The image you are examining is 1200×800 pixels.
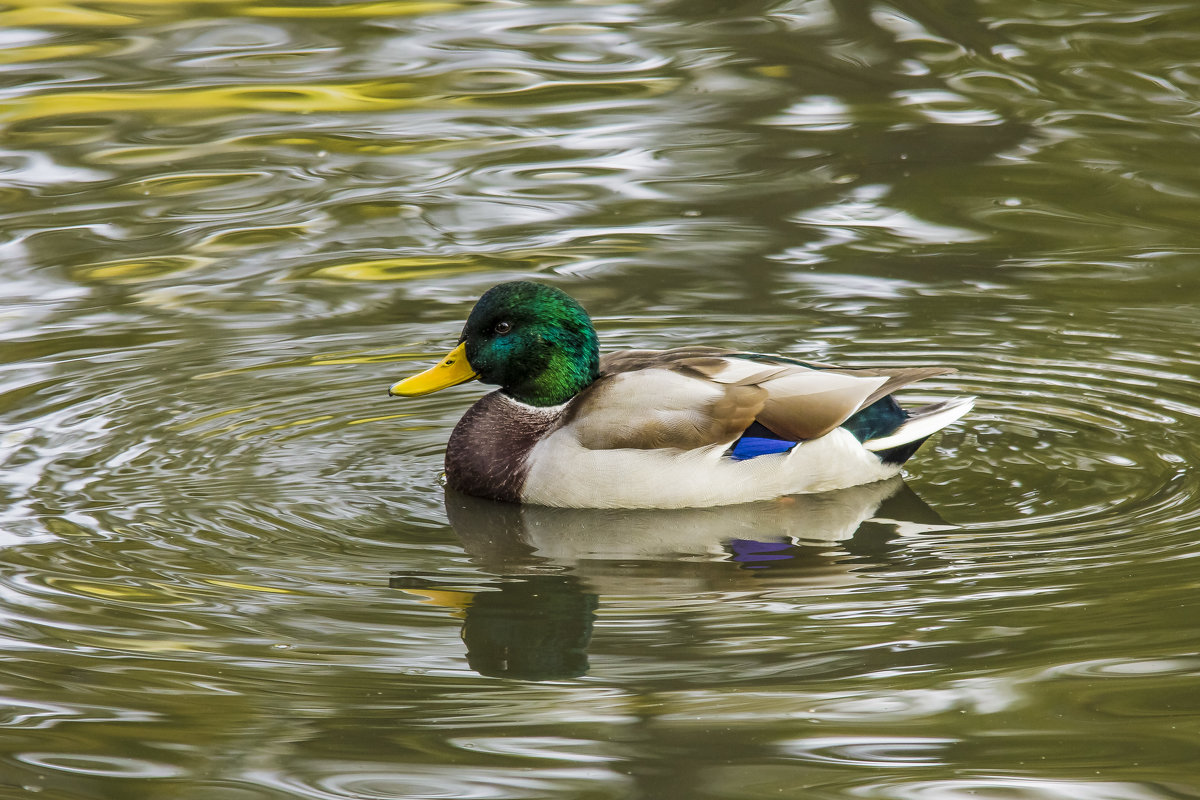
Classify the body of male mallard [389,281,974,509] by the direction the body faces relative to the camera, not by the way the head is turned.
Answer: to the viewer's left
